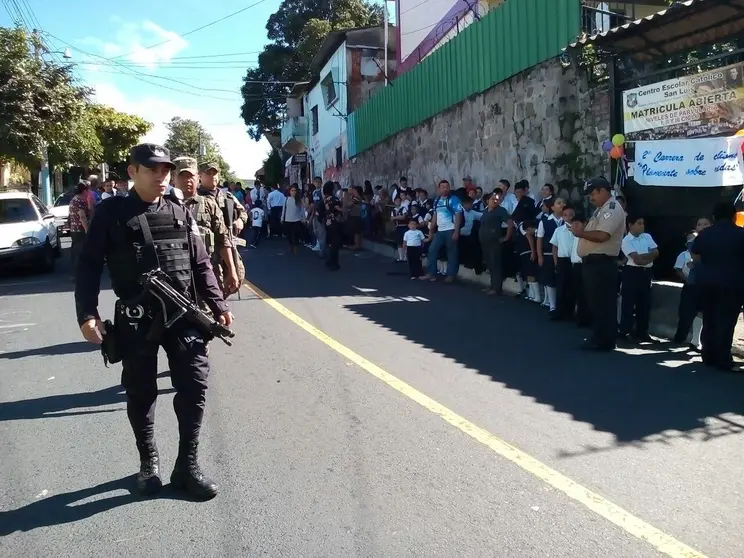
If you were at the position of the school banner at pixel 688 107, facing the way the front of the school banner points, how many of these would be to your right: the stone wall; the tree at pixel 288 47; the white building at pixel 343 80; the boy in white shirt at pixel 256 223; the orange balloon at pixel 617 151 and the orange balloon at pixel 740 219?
5

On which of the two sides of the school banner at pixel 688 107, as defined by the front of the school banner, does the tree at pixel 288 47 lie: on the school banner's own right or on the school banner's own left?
on the school banner's own right

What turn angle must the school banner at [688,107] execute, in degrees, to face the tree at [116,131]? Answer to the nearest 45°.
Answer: approximately 90° to its right

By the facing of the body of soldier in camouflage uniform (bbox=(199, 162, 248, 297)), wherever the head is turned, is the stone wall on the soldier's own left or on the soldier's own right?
on the soldier's own left

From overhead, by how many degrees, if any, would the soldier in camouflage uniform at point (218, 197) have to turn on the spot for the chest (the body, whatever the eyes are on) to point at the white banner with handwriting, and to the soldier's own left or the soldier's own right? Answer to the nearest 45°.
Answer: approximately 45° to the soldier's own left

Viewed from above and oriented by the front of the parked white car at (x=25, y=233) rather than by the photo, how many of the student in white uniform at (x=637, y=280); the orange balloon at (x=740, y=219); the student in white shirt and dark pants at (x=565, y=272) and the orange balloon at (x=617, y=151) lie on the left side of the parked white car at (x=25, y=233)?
4

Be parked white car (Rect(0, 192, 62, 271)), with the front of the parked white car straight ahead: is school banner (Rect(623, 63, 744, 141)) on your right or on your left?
on your left

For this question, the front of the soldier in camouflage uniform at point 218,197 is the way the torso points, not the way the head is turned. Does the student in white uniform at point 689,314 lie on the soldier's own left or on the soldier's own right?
on the soldier's own left

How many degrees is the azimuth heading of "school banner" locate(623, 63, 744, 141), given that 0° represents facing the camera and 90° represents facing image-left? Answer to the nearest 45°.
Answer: approximately 45°

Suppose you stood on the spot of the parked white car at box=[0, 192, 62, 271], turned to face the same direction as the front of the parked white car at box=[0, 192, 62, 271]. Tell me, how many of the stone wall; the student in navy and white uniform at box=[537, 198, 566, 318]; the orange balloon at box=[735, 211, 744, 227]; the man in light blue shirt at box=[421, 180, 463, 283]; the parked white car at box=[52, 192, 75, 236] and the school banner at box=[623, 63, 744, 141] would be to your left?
5

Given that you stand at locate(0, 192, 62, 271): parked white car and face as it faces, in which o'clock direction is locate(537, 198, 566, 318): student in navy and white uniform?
The student in navy and white uniform is roughly at 9 o'clock from the parked white car.

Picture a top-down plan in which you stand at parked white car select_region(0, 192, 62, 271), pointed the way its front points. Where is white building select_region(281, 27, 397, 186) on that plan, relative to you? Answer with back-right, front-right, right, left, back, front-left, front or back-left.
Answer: back

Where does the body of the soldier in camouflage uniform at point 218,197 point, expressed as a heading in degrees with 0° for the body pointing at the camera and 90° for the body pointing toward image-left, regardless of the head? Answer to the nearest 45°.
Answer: approximately 315°
